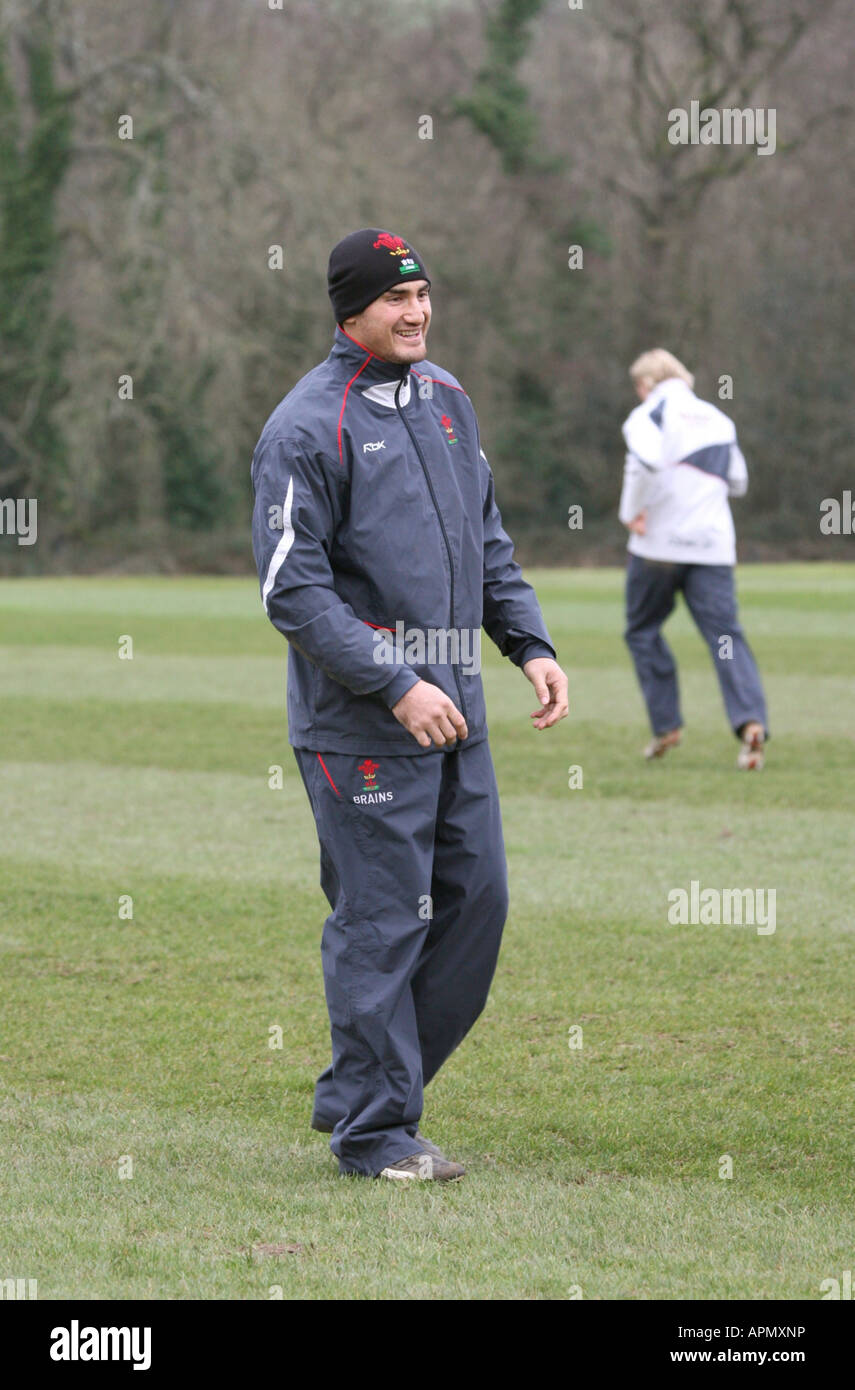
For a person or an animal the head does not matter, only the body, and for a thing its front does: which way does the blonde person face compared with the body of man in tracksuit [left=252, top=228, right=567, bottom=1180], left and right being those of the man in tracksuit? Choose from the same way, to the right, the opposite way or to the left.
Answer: the opposite way

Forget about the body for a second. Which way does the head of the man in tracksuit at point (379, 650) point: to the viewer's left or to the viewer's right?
to the viewer's right

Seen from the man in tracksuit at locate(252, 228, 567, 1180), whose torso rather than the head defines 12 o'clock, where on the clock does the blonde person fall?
The blonde person is roughly at 8 o'clock from the man in tracksuit.

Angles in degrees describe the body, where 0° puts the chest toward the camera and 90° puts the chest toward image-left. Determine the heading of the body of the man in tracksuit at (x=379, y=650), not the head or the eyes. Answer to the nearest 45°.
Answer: approximately 315°

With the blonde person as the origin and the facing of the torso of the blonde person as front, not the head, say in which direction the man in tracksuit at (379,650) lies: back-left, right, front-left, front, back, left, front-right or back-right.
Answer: back-left

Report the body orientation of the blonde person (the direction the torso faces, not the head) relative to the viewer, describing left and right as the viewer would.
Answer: facing away from the viewer and to the left of the viewer
